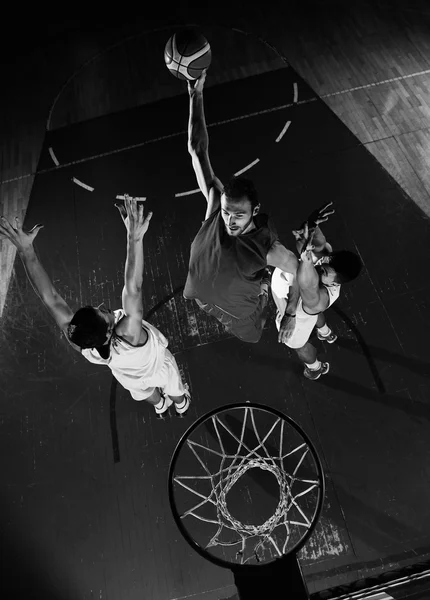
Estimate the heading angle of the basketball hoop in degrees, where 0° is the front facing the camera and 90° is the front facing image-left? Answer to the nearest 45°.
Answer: approximately 180°
